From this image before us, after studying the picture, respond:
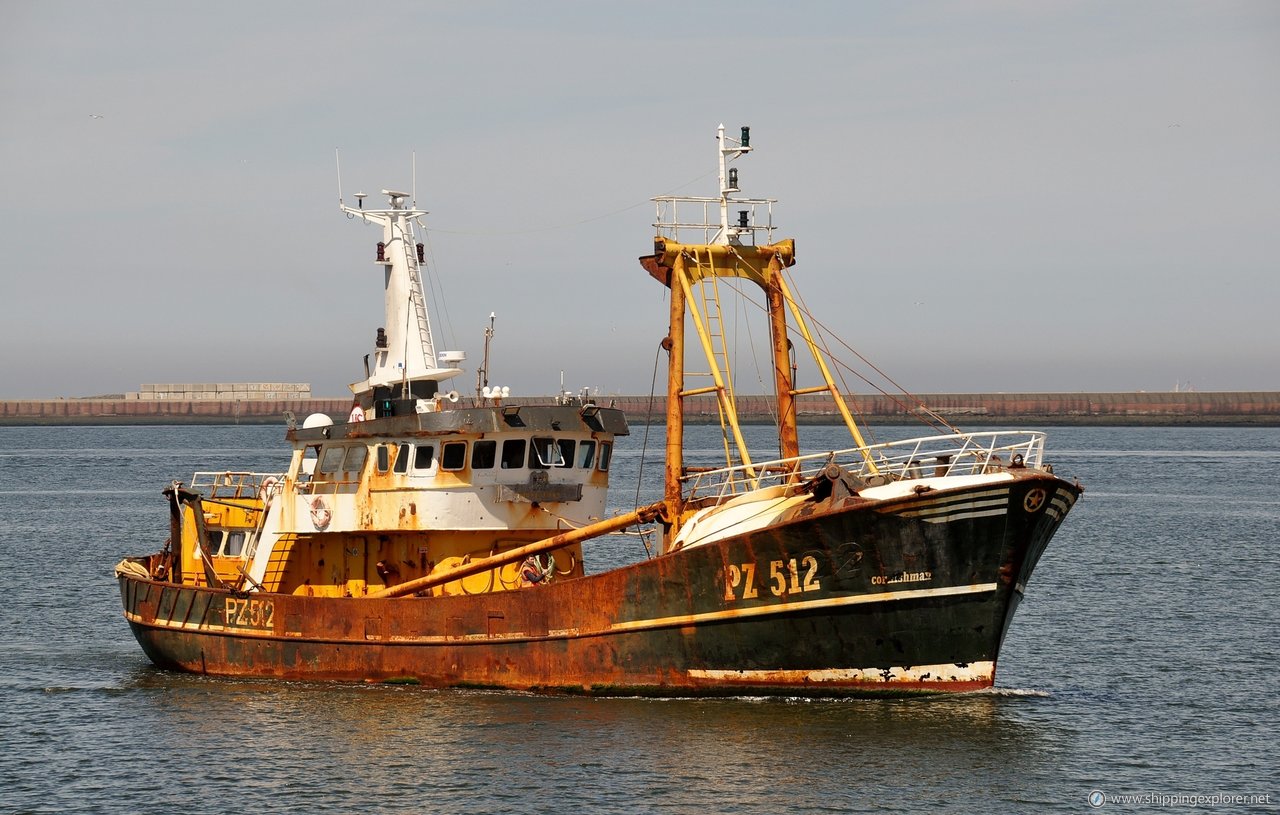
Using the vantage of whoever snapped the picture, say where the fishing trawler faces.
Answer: facing the viewer and to the right of the viewer
